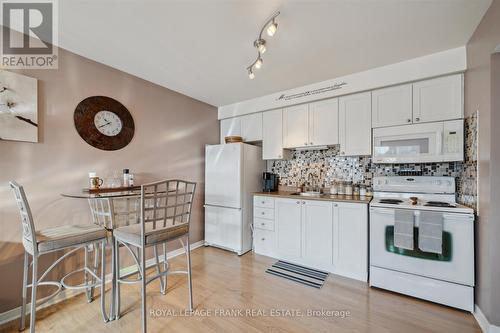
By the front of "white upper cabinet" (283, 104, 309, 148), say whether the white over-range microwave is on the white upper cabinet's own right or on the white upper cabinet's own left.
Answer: on the white upper cabinet's own left

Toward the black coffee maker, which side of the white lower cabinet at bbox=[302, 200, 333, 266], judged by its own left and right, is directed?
right

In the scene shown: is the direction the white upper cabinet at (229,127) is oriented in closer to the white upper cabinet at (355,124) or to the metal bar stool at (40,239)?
the metal bar stool

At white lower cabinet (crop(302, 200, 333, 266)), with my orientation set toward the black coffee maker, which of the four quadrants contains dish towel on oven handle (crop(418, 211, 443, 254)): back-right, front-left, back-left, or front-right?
back-right

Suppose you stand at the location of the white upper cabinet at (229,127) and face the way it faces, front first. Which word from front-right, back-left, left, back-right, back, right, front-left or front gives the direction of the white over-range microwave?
left
